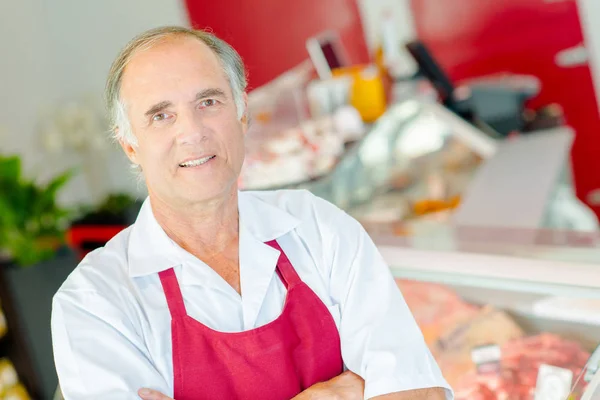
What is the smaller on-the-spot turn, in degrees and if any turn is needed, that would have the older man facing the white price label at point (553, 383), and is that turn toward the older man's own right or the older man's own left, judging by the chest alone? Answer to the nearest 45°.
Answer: approximately 90° to the older man's own left

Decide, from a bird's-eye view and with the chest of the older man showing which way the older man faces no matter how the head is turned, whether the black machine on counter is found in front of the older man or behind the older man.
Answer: behind

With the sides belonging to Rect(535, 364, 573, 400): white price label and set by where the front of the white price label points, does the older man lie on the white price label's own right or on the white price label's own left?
on the white price label's own right

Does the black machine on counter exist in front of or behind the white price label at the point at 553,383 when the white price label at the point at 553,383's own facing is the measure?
behind

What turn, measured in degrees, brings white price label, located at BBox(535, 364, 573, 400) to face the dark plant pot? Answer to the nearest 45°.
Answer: approximately 135° to its right

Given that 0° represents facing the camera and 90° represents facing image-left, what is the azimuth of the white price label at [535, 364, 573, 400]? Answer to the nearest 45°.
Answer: approximately 0°

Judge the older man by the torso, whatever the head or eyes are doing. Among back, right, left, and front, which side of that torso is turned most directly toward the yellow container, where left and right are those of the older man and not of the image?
back

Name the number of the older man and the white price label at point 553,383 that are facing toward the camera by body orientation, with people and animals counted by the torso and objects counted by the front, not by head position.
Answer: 2

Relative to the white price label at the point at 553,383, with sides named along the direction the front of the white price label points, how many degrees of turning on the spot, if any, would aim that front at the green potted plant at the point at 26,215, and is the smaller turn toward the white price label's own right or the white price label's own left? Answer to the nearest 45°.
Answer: approximately 135° to the white price label's own right
